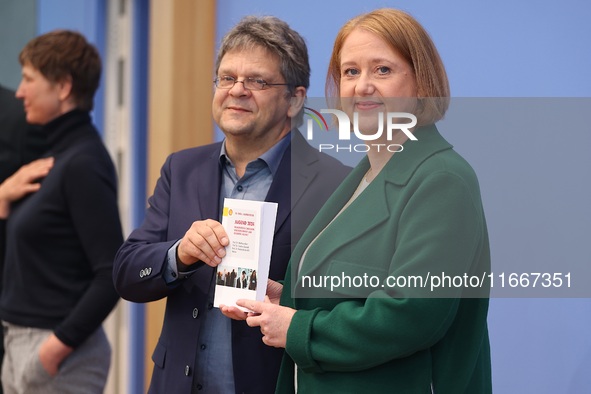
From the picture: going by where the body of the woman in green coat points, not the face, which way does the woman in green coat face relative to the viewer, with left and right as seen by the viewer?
facing the viewer and to the left of the viewer

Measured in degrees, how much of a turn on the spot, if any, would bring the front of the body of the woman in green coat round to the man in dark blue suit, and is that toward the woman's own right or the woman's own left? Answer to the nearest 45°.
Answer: approximately 90° to the woman's own right

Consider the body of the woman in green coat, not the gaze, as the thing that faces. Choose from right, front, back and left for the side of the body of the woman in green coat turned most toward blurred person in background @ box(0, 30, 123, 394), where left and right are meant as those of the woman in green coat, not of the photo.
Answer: right

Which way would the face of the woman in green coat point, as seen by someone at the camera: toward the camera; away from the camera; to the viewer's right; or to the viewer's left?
toward the camera

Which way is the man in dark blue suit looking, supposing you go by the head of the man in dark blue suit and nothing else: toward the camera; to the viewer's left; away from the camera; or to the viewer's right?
toward the camera
